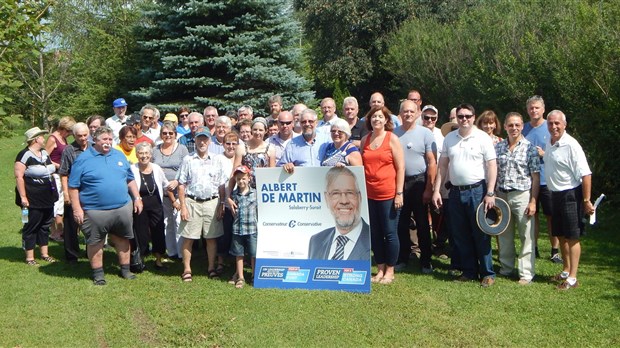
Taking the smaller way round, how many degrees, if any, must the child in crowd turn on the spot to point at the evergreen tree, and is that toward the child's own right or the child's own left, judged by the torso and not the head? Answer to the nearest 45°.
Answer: approximately 180°

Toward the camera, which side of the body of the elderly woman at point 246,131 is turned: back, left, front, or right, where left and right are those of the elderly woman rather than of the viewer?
front

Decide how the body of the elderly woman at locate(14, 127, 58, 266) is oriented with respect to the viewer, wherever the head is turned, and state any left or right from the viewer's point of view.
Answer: facing the viewer and to the right of the viewer

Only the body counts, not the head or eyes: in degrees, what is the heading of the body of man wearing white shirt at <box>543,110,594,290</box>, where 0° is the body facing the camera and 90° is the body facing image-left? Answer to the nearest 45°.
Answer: approximately 45°

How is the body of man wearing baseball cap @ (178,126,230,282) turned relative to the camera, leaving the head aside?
toward the camera

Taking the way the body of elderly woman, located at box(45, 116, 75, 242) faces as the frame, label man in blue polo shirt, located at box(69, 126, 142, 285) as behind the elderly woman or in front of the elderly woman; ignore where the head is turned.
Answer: in front

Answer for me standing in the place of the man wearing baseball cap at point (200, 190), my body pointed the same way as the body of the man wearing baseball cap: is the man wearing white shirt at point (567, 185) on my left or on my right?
on my left

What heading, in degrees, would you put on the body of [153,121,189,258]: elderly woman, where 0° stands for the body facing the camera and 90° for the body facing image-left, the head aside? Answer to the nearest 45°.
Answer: approximately 0°
